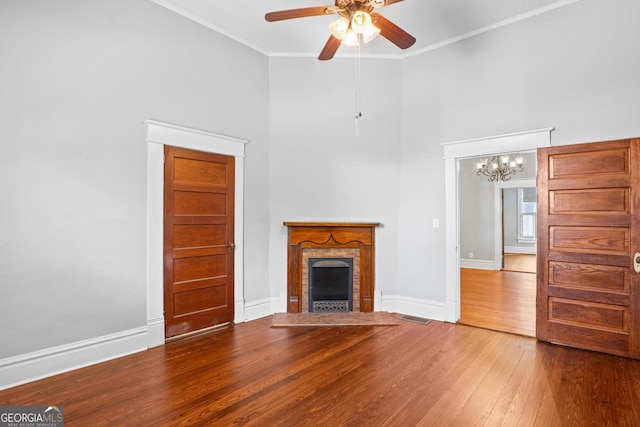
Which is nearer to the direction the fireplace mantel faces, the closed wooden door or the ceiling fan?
the ceiling fan

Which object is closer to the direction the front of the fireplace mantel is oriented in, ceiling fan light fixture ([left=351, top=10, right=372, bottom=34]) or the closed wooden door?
the ceiling fan light fixture

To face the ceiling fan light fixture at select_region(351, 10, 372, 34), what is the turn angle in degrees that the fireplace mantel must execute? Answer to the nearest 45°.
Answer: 0° — it already faces it

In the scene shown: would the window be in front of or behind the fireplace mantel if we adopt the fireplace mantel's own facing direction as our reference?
behind

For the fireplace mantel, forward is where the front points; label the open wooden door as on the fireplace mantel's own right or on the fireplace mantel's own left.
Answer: on the fireplace mantel's own left

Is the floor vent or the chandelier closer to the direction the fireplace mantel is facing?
the floor vent

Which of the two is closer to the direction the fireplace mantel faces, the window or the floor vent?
the floor vent

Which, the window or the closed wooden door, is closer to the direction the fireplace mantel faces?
the closed wooden door

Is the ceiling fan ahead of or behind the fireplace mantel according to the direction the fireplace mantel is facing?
ahead

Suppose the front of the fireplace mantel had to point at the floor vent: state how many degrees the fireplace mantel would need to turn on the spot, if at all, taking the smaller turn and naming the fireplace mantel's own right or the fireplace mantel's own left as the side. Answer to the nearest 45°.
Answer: approximately 90° to the fireplace mantel's own left

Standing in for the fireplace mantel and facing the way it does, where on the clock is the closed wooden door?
The closed wooden door is roughly at 2 o'clock from the fireplace mantel.

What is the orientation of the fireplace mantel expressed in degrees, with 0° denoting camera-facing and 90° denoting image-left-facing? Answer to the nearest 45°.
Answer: approximately 0°
